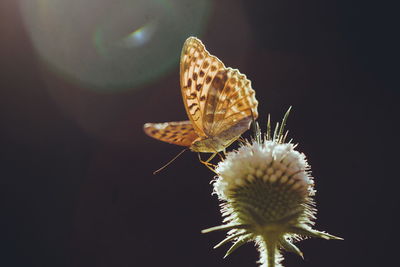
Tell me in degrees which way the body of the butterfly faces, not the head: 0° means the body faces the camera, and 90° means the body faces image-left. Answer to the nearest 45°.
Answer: approximately 45°
